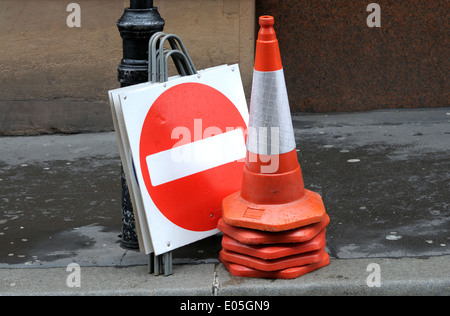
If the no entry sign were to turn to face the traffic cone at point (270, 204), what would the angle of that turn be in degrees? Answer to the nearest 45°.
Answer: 0° — it already faces it

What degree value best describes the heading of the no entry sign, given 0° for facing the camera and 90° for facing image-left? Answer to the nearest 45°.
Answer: approximately 315°
